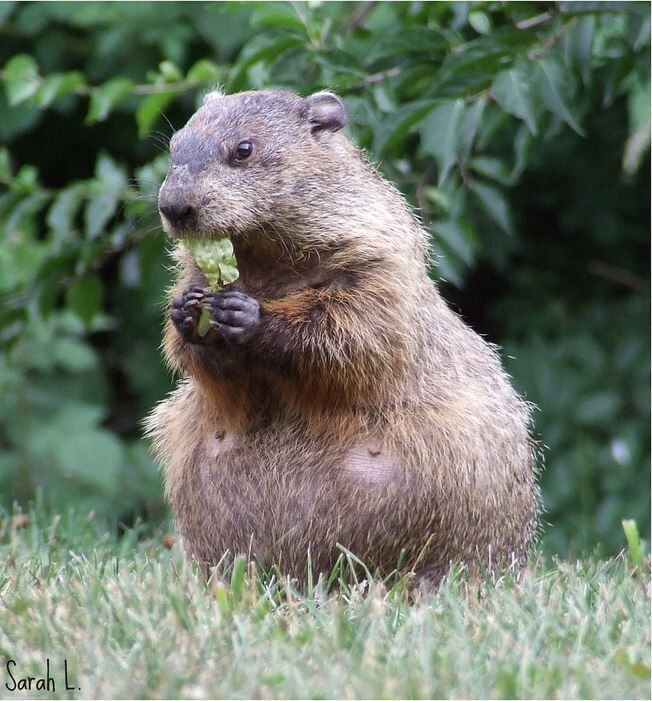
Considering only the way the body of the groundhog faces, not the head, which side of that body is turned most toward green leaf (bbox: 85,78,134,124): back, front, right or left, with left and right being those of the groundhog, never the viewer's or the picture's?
right

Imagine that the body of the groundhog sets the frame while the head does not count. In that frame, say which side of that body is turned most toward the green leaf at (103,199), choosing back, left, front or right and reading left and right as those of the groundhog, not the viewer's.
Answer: right

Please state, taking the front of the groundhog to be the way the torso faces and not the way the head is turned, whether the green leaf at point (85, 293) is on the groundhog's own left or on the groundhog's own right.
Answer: on the groundhog's own right

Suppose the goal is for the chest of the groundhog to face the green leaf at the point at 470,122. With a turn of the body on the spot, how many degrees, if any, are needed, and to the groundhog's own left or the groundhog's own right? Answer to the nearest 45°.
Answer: approximately 135° to the groundhog's own right

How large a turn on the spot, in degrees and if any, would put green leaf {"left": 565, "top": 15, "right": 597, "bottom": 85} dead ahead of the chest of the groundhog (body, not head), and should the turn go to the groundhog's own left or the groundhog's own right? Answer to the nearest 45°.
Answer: approximately 180°

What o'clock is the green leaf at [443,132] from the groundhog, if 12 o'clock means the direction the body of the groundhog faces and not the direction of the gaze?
The green leaf is roughly at 5 o'clock from the groundhog.

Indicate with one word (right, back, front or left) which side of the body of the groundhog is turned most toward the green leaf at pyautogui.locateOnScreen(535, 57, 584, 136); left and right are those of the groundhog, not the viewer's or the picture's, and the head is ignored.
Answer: back

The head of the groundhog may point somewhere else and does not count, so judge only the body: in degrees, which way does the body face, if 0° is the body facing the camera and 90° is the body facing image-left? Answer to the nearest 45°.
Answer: approximately 45°

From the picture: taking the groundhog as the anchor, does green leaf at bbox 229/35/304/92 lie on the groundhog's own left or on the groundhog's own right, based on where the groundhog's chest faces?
on the groundhog's own right
